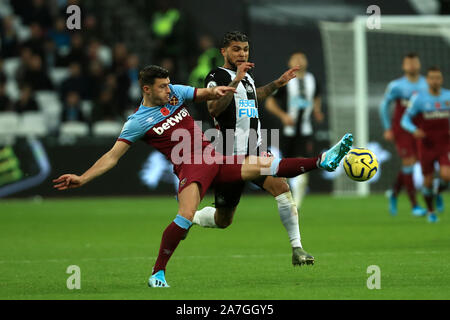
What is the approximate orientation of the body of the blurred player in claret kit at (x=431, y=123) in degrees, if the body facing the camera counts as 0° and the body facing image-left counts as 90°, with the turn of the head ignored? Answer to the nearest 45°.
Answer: approximately 0°

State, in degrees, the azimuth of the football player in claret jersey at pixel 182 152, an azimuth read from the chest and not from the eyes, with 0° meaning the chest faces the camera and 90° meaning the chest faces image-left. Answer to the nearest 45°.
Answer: approximately 315°

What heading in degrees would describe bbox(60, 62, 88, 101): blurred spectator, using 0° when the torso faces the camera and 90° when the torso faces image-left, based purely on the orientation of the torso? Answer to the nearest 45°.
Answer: approximately 0°

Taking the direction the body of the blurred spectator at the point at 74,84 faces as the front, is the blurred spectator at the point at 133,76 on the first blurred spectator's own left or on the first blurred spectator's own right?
on the first blurred spectator's own left

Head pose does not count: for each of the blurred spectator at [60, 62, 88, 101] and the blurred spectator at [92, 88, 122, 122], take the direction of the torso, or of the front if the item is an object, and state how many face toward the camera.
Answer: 2

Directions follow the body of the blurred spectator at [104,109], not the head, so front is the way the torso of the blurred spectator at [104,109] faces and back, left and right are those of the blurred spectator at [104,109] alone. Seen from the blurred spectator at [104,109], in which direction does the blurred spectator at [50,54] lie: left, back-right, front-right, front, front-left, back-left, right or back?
back-right

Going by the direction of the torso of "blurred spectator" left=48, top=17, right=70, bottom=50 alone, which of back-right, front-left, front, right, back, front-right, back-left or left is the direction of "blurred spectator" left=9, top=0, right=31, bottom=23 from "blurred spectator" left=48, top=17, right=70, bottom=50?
back-right
